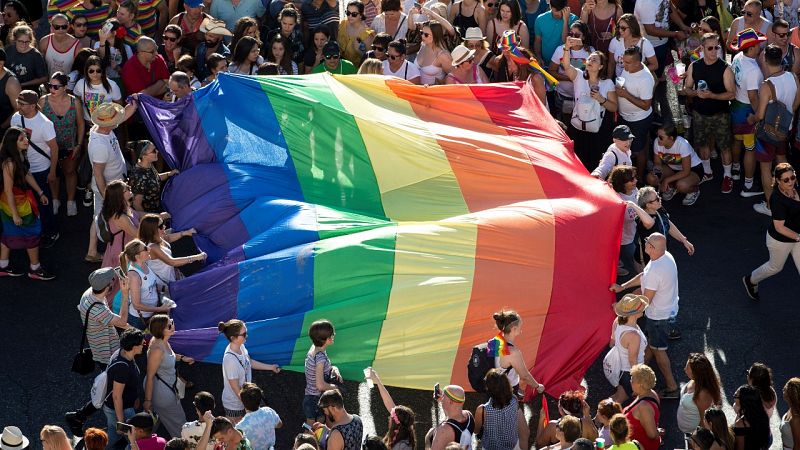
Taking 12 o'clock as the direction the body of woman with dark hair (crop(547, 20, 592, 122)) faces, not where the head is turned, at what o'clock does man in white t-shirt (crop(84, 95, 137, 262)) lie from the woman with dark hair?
The man in white t-shirt is roughly at 2 o'clock from the woman with dark hair.

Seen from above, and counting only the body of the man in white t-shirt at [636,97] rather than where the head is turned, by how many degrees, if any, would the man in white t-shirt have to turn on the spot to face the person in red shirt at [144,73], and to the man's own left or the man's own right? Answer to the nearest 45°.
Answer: approximately 45° to the man's own right

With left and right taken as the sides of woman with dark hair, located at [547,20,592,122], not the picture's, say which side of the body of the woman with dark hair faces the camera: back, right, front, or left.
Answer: front

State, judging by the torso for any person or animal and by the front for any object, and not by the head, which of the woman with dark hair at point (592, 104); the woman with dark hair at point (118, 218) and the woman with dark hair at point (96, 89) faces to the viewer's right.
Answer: the woman with dark hair at point (118, 218)

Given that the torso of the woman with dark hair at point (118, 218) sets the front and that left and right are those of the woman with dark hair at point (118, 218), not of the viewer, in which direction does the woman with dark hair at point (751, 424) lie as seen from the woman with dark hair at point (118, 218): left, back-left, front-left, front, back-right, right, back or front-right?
front-right

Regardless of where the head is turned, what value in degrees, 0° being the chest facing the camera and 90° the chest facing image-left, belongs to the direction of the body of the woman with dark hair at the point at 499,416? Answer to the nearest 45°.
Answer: approximately 180°

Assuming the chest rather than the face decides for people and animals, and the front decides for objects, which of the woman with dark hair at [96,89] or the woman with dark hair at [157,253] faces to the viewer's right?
the woman with dark hair at [157,253]

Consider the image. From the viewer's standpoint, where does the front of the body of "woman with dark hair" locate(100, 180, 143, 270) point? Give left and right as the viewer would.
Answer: facing to the right of the viewer

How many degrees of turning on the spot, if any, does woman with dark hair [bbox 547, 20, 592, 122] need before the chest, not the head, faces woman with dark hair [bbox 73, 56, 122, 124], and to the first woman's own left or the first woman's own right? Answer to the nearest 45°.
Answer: approximately 90° to the first woman's own right

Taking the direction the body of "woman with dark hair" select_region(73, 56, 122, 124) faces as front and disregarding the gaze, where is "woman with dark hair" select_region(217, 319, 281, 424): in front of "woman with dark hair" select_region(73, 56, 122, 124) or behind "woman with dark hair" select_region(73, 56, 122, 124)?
in front

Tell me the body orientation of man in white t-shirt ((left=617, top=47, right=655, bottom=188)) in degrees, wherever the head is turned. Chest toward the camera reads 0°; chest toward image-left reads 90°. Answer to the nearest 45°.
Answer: approximately 45°

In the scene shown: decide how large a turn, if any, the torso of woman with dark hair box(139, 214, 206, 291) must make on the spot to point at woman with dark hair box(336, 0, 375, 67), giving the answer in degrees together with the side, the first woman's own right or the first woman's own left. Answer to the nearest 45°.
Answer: approximately 45° to the first woman's own left

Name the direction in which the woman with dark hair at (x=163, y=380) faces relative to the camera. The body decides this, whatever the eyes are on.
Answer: to the viewer's right

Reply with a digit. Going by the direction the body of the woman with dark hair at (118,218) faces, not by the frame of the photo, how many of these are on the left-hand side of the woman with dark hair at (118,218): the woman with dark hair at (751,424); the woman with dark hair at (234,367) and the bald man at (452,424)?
0

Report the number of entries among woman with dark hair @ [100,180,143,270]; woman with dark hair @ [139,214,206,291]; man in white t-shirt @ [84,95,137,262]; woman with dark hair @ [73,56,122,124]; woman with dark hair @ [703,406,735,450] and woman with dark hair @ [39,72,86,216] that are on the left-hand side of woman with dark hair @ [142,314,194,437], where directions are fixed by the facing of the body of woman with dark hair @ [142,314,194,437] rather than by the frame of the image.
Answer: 5

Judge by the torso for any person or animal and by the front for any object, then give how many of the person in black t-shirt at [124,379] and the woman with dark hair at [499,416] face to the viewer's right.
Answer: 1

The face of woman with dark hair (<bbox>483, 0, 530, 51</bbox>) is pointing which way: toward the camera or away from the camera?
toward the camera

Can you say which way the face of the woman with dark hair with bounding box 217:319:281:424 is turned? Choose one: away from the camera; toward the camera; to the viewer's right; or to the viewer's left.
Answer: to the viewer's right

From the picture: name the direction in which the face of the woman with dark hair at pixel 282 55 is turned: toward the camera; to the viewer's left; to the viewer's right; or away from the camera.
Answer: toward the camera
